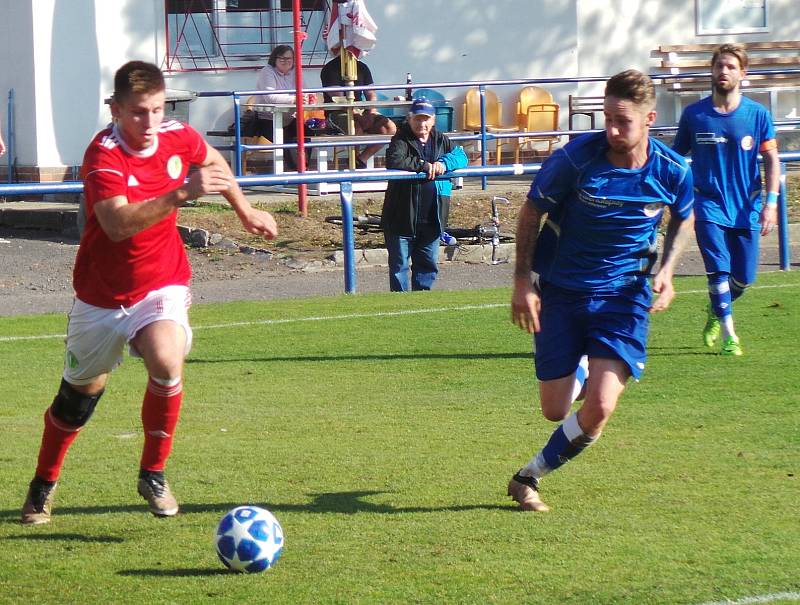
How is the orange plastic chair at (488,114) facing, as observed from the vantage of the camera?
facing the viewer and to the right of the viewer

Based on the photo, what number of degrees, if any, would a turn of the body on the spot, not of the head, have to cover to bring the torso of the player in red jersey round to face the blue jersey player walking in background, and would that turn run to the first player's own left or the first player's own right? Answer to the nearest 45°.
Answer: approximately 90° to the first player's own left

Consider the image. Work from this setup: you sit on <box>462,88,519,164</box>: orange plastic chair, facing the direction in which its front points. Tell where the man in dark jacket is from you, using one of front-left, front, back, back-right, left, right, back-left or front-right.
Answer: front-right

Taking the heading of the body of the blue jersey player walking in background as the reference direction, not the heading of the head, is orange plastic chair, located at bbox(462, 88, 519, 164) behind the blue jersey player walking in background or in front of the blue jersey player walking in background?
behind

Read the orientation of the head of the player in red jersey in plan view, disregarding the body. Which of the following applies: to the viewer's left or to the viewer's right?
to the viewer's right

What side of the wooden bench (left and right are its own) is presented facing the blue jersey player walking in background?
front

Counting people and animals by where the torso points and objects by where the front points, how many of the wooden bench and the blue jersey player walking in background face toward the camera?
2

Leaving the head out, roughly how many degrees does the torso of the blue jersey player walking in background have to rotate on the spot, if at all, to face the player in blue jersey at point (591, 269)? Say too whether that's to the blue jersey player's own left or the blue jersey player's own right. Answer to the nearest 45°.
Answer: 0° — they already face them

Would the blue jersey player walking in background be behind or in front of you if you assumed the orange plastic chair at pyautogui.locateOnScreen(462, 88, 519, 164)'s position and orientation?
in front

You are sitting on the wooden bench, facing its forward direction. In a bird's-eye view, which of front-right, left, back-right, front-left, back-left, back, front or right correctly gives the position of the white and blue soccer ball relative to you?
front

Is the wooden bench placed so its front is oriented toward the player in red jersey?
yes

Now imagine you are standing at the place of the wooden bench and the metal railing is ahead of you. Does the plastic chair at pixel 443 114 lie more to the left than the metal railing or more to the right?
right

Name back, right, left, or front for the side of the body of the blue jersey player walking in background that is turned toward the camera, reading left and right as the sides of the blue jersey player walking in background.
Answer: front

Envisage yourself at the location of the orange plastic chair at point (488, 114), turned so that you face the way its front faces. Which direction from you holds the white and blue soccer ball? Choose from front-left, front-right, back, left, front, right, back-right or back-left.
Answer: front-right

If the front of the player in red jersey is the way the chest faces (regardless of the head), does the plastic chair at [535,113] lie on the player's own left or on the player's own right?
on the player's own left

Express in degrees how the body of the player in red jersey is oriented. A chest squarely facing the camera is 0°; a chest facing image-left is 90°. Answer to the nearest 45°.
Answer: approximately 315°
